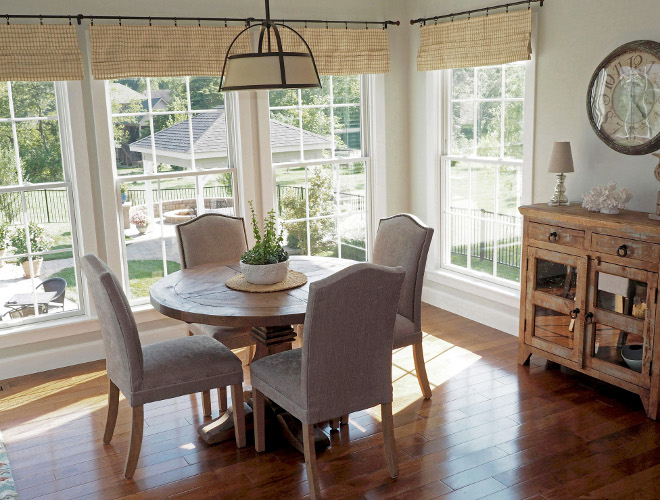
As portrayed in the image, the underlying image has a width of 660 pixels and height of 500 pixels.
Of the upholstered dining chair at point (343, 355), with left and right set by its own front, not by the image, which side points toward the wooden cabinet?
right

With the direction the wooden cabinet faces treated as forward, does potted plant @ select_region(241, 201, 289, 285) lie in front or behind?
in front

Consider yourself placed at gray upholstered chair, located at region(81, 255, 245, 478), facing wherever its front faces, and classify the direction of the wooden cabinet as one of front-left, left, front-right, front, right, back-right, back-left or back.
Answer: front-right

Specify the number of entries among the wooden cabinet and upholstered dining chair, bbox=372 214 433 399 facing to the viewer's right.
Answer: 0

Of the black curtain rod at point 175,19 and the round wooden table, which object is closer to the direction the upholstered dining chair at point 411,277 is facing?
the round wooden table

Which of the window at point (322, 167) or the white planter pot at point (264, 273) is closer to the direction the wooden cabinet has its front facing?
the white planter pot

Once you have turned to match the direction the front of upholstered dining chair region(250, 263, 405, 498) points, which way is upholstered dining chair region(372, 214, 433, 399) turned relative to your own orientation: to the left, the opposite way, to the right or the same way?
to the left

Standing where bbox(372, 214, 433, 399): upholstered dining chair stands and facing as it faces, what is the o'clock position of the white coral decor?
The white coral decor is roughly at 7 o'clock from the upholstered dining chair.

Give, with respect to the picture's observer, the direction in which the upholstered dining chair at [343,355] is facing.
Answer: facing away from the viewer and to the left of the viewer
